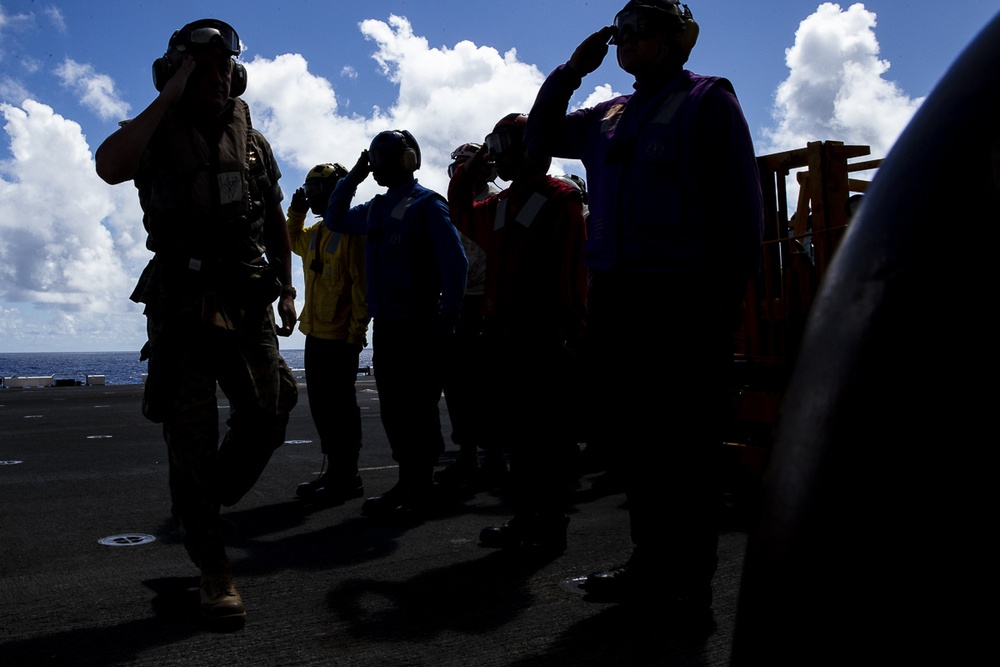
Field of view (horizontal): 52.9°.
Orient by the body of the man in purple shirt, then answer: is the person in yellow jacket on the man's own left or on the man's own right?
on the man's own right

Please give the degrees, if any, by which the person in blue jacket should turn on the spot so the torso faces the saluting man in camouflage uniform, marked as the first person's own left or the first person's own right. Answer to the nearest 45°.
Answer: approximately 45° to the first person's own left

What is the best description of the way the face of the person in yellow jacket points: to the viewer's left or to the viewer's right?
to the viewer's left

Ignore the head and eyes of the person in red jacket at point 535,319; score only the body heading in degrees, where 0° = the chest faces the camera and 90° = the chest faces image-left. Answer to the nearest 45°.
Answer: approximately 45°

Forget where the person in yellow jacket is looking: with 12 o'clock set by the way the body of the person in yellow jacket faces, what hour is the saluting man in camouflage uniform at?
The saluting man in camouflage uniform is roughly at 11 o'clock from the person in yellow jacket.

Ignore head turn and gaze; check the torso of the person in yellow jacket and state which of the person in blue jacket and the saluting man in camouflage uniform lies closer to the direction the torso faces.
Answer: the saluting man in camouflage uniform

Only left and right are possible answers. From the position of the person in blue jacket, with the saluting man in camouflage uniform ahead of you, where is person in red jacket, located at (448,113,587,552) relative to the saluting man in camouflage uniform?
left
